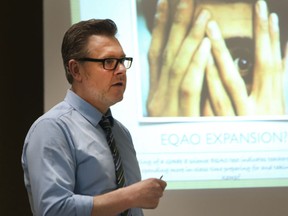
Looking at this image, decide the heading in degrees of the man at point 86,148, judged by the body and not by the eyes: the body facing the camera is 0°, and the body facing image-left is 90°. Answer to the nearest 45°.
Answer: approximately 315°
